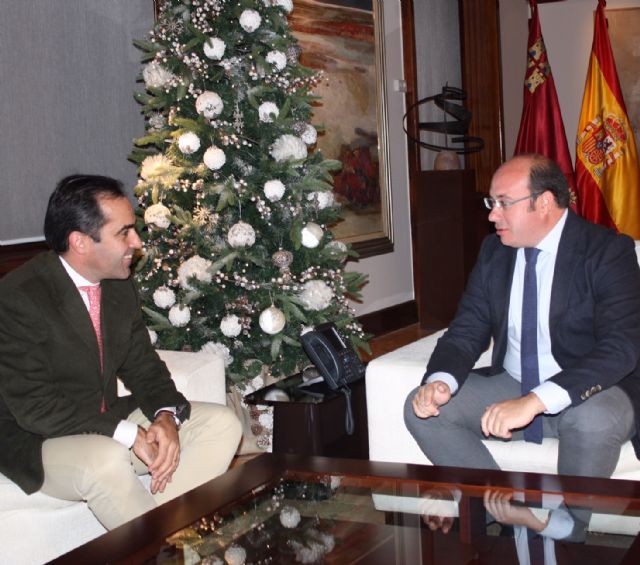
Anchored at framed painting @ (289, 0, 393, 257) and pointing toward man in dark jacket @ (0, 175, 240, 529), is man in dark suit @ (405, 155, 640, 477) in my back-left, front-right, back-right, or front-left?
front-left

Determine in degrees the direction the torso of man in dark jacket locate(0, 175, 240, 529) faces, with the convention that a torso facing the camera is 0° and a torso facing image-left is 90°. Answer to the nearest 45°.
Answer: approximately 315°

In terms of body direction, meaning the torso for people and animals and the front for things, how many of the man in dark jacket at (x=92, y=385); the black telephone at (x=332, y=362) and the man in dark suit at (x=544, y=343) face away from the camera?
0

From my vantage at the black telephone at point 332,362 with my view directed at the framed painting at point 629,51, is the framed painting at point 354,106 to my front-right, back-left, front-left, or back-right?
front-left

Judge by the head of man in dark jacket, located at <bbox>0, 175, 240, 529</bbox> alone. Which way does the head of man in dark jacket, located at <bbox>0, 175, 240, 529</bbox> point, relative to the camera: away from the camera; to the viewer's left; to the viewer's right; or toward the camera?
to the viewer's right

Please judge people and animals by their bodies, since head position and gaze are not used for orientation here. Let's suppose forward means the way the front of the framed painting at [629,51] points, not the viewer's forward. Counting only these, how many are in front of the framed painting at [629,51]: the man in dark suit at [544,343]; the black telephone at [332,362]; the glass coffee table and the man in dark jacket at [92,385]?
4

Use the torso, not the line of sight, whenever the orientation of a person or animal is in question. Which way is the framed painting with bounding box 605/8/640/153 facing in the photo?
toward the camera

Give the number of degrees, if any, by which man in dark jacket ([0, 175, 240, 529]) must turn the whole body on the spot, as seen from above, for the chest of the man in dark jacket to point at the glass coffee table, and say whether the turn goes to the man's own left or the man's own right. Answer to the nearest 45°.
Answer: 0° — they already face it

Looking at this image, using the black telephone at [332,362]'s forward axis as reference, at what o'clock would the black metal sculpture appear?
The black metal sculpture is roughly at 8 o'clock from the black telephone.

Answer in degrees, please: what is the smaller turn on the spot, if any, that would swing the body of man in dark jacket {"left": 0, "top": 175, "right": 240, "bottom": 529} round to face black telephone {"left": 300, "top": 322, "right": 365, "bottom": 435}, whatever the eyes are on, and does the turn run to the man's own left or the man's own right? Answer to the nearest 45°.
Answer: approximately 90° to the man's own left

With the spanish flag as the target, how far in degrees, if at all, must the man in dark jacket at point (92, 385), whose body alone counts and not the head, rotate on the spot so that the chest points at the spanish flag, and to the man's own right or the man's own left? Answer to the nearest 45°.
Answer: approximately 90° to the man's own left

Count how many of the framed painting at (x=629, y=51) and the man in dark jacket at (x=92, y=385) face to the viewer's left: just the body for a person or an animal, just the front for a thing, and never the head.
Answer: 0

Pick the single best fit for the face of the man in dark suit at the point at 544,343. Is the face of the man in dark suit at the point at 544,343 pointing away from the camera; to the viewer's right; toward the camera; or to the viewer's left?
to the viewer's left

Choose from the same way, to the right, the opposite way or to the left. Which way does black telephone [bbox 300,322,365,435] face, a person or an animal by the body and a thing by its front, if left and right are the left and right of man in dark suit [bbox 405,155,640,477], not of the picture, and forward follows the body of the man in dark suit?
to the left

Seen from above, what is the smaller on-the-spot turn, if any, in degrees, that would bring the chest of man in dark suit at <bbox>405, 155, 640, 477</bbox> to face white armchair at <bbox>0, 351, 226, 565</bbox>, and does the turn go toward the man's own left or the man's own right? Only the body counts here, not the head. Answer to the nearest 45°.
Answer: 0° — they already face it

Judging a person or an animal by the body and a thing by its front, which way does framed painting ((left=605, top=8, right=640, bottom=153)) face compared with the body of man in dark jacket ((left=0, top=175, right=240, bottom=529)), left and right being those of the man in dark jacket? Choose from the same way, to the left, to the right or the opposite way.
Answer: to the right

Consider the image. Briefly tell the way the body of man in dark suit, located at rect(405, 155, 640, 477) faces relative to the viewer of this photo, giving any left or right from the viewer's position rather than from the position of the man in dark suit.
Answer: facing the viewer and to the left of the viewer

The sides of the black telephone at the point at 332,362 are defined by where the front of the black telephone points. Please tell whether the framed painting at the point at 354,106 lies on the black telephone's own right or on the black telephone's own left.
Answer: on the black telephone's own left

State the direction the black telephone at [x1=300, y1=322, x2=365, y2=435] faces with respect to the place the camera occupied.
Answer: facing the viewer and to the right of the viewer
